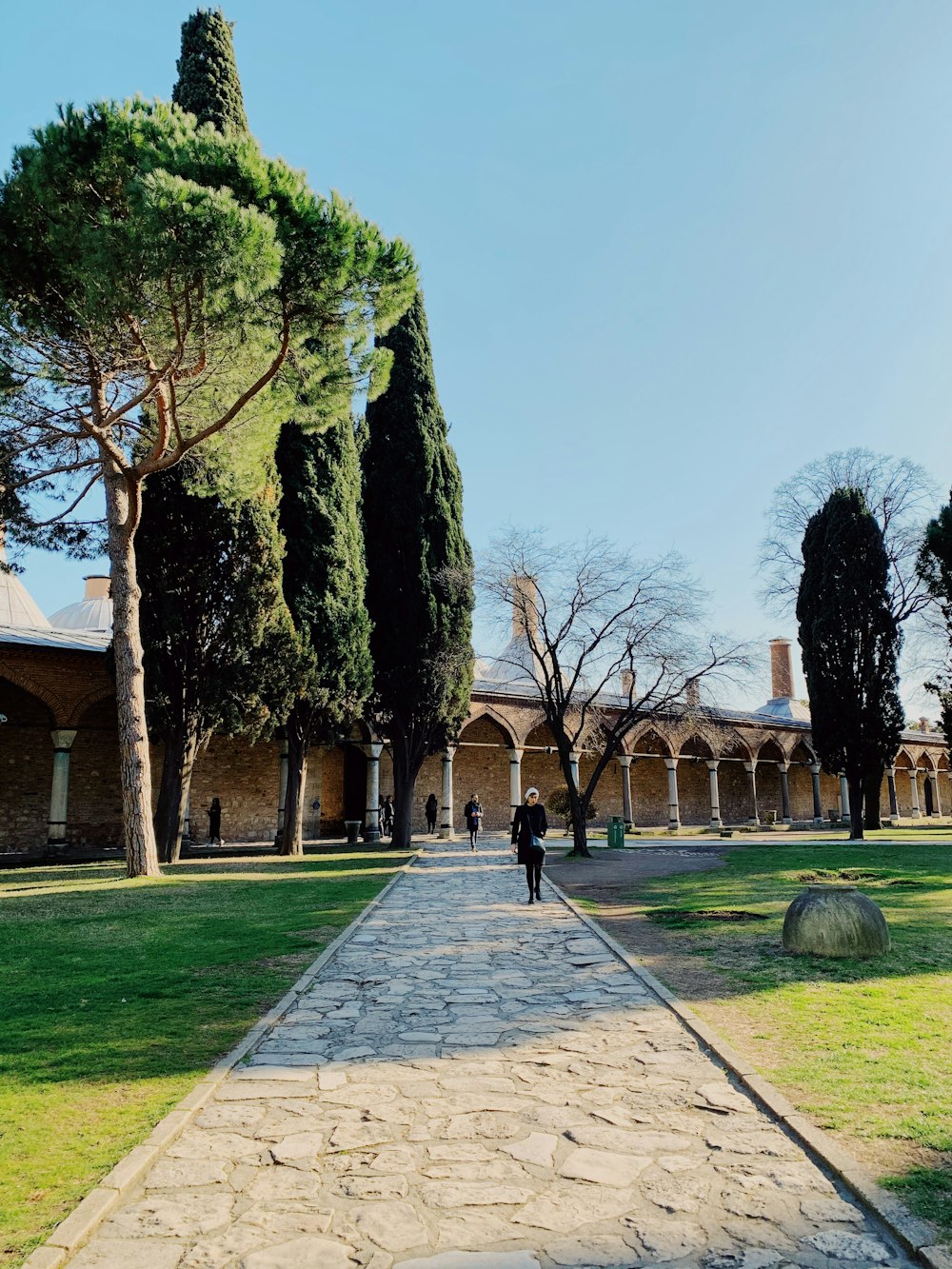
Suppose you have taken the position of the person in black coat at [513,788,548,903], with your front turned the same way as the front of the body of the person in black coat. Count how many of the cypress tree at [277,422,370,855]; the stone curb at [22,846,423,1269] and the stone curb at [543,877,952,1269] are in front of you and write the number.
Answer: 2

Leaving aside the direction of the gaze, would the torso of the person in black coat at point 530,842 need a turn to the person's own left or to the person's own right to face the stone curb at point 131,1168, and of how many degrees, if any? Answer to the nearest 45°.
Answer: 0° — they already face it

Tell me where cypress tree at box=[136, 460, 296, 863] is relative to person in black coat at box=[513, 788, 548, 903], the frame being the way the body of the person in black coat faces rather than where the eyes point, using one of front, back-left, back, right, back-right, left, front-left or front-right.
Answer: back-right

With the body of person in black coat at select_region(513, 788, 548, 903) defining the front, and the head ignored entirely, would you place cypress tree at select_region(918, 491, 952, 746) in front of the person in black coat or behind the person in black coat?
behind

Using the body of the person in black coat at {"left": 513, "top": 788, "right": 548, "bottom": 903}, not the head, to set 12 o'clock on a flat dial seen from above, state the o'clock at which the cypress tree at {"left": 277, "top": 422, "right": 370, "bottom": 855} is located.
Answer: The cypress tree is roughly at 5 o'clock from the person in black coat.

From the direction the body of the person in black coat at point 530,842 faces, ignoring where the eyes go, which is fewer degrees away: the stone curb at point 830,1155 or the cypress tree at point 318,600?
the stone curb

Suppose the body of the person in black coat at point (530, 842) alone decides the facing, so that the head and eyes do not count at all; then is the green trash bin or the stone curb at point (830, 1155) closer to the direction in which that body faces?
the stone curb

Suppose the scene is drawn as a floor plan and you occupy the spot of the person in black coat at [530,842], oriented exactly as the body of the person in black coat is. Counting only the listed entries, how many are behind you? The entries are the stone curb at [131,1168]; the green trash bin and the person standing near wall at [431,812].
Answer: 2

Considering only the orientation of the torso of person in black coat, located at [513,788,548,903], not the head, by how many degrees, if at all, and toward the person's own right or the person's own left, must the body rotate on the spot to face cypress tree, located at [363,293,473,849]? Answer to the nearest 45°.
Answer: approximately 180°

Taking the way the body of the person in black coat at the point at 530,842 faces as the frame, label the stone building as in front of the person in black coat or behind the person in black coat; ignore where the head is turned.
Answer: behind

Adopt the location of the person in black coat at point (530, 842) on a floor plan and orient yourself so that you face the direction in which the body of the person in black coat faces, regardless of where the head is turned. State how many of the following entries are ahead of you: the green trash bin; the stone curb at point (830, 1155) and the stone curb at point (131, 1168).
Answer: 2

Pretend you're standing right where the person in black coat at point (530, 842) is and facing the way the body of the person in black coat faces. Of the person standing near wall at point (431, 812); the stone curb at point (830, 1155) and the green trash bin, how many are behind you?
2

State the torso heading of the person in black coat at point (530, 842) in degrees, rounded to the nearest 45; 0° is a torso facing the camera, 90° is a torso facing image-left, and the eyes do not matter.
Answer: approximately 0°

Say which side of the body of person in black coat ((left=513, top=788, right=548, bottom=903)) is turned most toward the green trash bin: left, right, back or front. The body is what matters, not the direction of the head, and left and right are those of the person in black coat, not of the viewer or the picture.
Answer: back

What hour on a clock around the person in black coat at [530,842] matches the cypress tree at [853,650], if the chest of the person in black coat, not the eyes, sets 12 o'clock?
The cypress tree is roughly at 7 o'clock from the person in black coat.

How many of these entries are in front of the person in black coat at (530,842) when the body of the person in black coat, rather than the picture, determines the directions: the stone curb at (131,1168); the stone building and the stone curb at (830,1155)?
2
